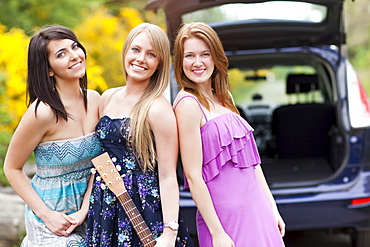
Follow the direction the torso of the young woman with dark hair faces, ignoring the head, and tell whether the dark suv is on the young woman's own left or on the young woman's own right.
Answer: on the young woman's own left

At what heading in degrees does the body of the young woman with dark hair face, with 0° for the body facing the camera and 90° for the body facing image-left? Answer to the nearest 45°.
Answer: approximately 315°

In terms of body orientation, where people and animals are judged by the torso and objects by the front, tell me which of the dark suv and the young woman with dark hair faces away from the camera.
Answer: the dark suv

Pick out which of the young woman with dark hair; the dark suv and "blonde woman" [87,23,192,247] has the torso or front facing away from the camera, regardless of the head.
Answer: the dark suv

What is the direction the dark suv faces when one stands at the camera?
facing away from the viewer

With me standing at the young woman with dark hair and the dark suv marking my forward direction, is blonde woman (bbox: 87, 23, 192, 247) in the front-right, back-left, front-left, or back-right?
front-right

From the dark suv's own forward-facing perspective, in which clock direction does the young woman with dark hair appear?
The young woman with dark hair is roughly at 7 o'clock from the dark suv.

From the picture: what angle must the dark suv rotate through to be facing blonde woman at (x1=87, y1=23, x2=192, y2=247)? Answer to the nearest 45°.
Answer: approximately 135° to its left

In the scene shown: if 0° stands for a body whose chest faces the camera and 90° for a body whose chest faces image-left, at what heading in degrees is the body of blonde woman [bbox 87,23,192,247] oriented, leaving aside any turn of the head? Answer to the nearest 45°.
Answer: approximately 45°

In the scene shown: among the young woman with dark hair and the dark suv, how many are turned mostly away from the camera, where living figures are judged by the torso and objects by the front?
1

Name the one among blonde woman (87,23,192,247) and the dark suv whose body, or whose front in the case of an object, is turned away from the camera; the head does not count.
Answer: the dark suv

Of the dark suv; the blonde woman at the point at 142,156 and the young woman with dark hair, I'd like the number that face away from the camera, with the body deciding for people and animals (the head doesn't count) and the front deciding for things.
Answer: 1
